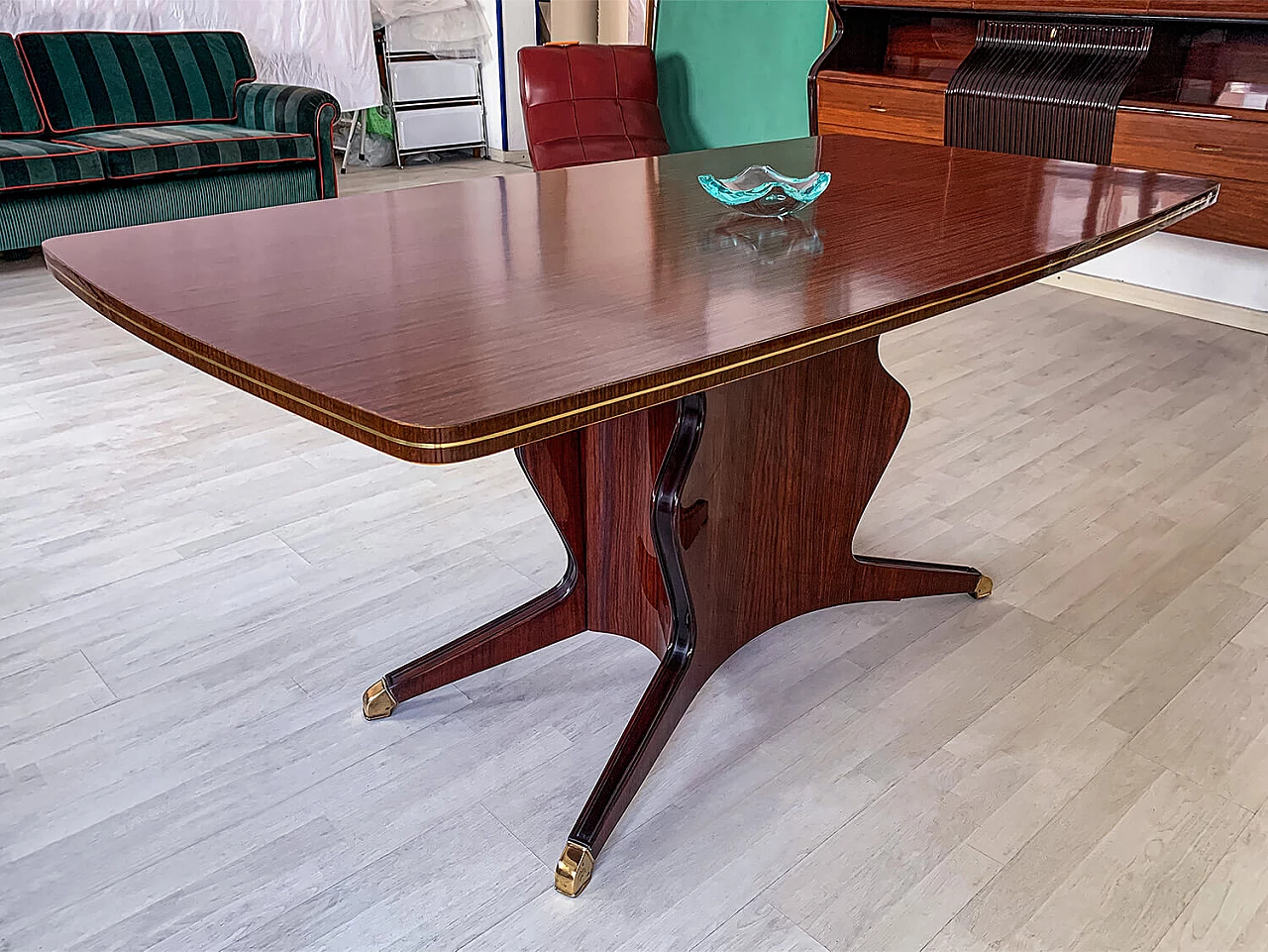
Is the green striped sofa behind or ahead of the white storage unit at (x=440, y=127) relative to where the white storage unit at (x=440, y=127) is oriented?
ahead

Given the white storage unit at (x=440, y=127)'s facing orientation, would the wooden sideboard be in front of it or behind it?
in front

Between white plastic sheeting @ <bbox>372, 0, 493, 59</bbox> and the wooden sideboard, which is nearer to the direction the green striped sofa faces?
the wooden sideboard

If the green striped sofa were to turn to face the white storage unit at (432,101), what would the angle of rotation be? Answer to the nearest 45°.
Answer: approximately 90° to its left

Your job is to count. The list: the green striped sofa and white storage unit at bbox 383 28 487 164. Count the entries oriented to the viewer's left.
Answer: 0

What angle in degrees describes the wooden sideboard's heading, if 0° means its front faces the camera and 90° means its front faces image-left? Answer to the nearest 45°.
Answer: approximately 45°

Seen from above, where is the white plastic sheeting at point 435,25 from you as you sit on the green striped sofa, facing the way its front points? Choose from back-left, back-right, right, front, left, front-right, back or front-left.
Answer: left

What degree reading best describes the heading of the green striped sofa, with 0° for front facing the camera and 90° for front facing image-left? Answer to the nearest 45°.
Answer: approximately 315°

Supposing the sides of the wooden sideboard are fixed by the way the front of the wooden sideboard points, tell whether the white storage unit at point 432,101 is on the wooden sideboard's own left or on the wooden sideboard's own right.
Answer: on the wooden sideboard's own right

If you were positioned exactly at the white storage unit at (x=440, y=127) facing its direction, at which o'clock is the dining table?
The dining table is roughly at 12 o'clock from the white storage unit.

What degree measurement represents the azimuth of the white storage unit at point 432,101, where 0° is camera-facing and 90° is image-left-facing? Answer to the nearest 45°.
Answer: approximately 0°

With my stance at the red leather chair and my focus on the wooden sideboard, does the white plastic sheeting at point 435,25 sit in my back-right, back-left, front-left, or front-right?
back-left

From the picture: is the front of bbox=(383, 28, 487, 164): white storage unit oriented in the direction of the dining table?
yes
